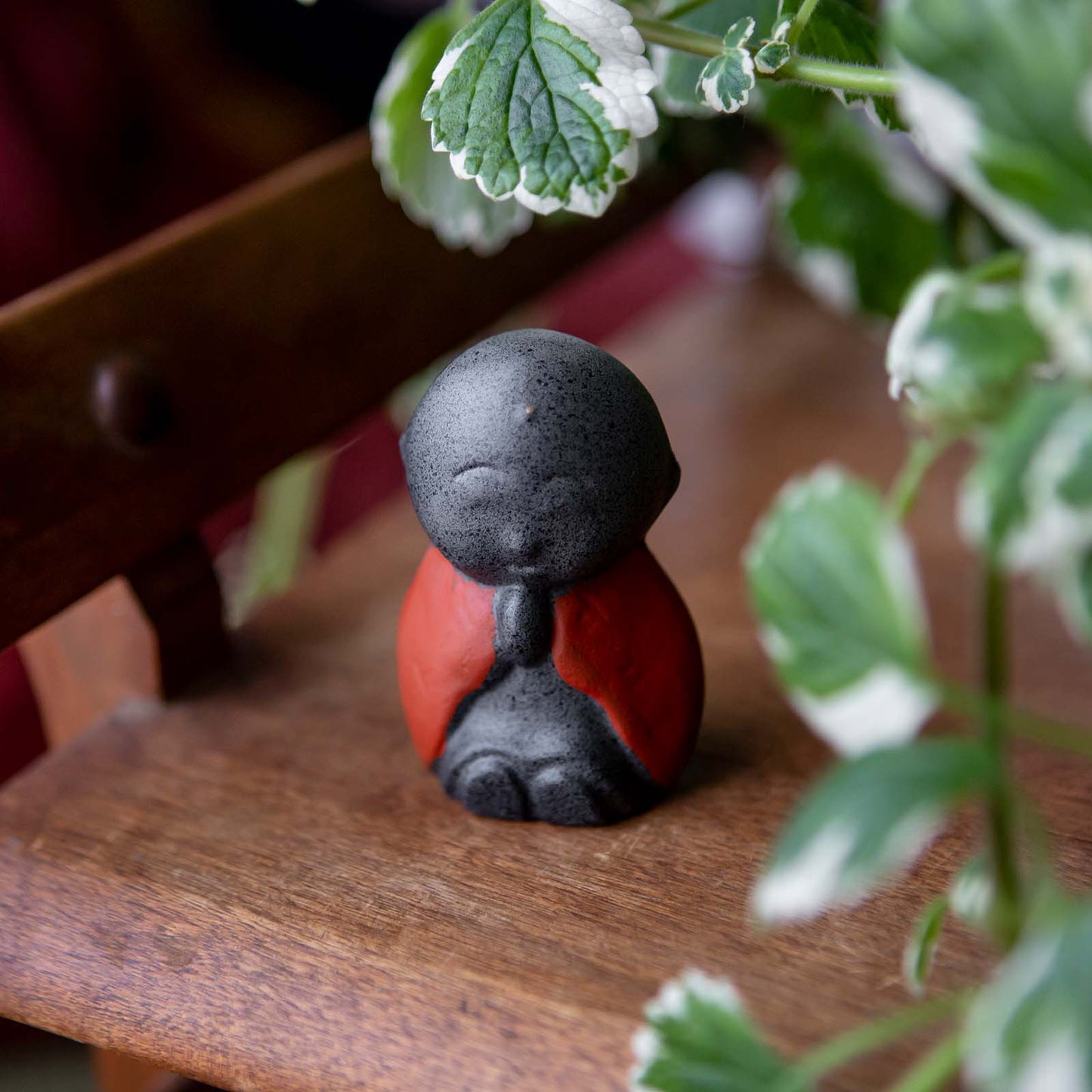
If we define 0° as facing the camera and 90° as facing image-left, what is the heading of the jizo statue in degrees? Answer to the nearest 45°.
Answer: approximately 0°

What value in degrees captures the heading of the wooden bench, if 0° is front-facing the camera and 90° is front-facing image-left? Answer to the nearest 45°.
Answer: approximately 315°
